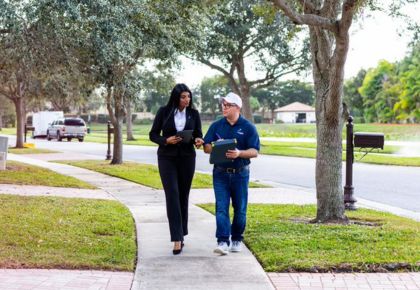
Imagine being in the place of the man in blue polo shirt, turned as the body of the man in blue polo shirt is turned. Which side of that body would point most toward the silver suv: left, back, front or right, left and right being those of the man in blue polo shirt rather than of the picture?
back

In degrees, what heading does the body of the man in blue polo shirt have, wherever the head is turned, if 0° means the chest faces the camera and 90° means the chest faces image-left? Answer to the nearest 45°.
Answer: approximately 0°

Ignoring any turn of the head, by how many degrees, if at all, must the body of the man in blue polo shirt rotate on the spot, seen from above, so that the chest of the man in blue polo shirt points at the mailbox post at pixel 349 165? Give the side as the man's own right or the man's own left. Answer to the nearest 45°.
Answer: approximately 135° to the man's own left

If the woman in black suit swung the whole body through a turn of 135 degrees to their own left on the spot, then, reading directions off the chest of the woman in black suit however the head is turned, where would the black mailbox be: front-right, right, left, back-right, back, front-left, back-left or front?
front

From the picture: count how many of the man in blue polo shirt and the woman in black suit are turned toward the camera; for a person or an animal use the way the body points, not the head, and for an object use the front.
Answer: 2

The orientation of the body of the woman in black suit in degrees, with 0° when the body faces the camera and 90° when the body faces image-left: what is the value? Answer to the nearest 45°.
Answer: approximately 0°
